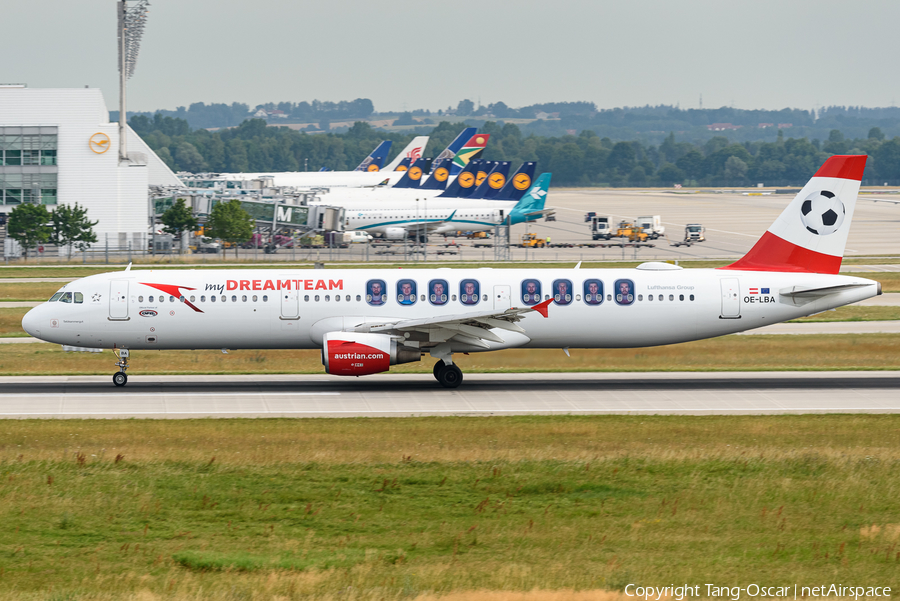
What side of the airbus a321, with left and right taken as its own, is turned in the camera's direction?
left
